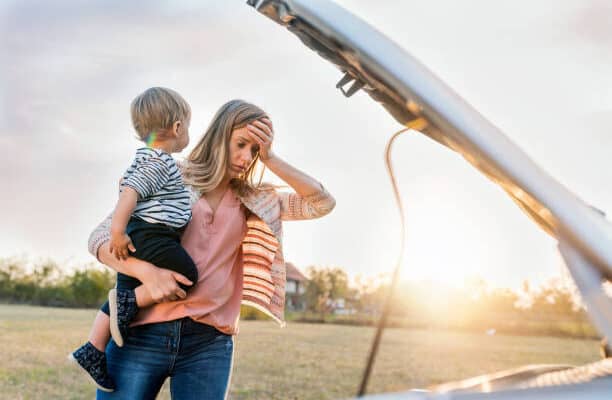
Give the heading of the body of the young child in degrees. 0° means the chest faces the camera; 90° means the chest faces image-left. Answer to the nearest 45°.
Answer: approximately 270°

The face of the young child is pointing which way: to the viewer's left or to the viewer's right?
to the viewer's right

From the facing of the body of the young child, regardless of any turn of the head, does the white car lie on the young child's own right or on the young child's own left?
on the young child's own right

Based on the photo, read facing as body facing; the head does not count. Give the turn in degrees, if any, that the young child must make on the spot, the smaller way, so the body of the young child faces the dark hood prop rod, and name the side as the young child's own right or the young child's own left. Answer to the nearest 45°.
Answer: approximately 45° to the young child's own right

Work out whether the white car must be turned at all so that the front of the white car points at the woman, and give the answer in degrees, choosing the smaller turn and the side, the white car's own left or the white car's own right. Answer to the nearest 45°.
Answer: approximately 45° to the white car's own right

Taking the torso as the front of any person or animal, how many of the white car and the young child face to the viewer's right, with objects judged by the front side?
1

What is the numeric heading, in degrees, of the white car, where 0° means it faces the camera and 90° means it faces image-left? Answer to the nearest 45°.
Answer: approximately 90°

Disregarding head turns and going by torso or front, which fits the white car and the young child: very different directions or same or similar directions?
very different directions
